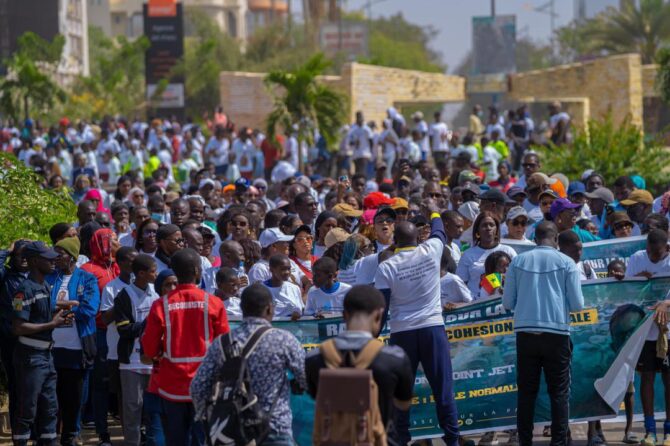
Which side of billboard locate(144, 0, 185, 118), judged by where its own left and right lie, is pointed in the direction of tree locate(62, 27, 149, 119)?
right

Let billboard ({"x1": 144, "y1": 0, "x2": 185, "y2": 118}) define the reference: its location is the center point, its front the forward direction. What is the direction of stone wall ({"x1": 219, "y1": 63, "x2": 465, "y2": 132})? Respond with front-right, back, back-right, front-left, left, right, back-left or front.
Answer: front-left

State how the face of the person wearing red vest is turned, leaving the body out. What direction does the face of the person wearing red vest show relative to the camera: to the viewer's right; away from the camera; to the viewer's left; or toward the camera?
away from the camera

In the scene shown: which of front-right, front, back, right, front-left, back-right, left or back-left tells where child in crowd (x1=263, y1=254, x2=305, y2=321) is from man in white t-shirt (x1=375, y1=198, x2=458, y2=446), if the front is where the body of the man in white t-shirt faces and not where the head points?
front-left

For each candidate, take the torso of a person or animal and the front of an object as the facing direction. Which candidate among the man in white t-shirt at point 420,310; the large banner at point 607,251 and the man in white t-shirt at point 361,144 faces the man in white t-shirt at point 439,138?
the man in white t-shirt at point 420,310

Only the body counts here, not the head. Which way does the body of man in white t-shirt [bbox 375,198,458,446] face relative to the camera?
away from the camera

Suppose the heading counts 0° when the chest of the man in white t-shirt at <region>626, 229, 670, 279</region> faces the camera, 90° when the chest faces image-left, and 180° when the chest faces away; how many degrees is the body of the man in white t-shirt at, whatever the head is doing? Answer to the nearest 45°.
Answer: approximately 0°

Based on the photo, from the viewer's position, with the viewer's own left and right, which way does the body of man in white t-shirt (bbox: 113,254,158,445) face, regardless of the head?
facing the viewer and to the right of the viewer

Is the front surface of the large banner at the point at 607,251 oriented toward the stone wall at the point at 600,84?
no

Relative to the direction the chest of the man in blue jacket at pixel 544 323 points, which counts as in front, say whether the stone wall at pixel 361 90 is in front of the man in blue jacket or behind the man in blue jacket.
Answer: in front

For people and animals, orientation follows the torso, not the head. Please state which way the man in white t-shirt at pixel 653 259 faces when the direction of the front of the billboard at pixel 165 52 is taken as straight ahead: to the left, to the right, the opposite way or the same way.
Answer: the same way

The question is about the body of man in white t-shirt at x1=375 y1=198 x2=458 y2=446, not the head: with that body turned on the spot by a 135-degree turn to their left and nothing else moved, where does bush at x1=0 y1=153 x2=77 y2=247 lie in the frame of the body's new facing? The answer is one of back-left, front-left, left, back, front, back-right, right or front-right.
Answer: right

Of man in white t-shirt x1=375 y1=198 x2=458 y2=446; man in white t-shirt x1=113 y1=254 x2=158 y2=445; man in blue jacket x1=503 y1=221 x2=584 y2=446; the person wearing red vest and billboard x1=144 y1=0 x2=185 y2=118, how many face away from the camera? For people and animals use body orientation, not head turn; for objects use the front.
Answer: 3

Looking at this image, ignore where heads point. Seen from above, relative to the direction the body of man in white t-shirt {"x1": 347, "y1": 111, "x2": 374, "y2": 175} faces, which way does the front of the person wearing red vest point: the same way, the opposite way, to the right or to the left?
the opposite way

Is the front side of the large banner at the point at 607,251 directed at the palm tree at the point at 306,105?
no

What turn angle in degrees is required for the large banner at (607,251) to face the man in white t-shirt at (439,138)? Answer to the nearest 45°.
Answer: approximately 180°

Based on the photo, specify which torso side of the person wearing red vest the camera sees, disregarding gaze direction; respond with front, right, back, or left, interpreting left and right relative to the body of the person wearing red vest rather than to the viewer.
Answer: back

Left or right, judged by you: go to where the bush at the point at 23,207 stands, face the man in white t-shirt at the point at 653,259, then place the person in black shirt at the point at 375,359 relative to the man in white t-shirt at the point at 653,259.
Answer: right

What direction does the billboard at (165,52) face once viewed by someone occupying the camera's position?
facing the viewer

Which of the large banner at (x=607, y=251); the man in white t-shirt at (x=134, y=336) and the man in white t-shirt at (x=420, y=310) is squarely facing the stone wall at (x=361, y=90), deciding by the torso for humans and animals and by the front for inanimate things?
the man in white t-shirt at (x=420, y=310)

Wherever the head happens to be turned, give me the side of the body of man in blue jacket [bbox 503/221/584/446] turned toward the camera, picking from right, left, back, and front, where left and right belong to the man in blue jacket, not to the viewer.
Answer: back

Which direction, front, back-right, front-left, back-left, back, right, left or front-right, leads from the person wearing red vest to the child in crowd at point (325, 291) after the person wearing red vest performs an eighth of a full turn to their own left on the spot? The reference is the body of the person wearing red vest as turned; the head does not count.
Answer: right

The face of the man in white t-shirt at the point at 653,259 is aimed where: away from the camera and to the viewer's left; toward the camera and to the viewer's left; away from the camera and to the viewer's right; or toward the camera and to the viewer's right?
toward the camera and to the viewer's left
